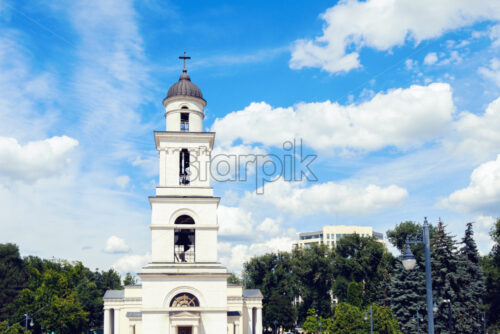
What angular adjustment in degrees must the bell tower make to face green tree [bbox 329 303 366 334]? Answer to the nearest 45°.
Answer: approximately 135° to its left

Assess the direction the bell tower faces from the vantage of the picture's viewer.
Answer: facing the viewer

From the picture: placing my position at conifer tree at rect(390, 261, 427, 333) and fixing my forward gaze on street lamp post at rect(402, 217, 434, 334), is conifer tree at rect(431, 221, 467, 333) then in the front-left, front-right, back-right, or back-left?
front-left

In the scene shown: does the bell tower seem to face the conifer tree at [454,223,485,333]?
no

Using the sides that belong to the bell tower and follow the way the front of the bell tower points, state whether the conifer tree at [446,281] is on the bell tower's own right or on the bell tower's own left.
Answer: on the bell tower's own left

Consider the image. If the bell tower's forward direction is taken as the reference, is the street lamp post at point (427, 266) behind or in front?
in front

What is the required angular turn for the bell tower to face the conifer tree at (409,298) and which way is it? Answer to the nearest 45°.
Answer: approximately 135° to its left
